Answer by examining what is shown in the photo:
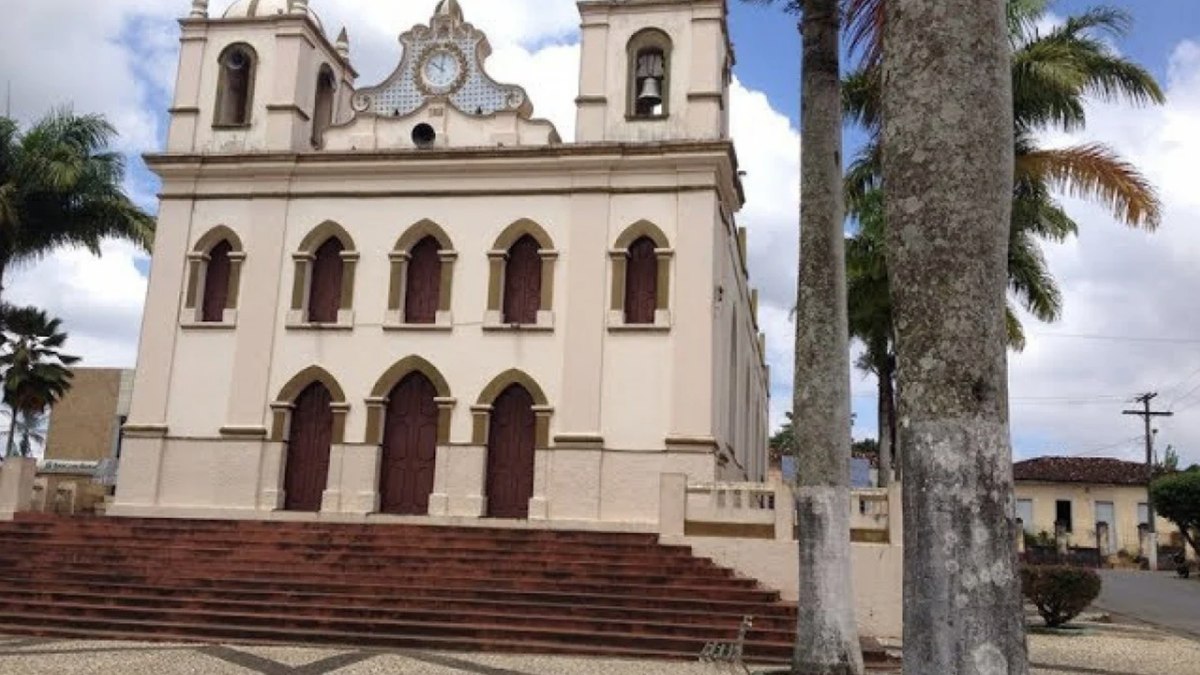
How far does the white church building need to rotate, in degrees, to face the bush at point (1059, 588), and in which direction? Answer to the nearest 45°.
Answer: approximately 90° to its left

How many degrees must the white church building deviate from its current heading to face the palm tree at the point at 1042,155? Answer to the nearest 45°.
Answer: approximately 45° to its left

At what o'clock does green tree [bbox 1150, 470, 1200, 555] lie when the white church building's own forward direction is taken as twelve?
The green tree is roughly at 8 o'clock from the white church building.

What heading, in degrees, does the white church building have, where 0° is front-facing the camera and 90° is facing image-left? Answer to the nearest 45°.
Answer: approximately 0°

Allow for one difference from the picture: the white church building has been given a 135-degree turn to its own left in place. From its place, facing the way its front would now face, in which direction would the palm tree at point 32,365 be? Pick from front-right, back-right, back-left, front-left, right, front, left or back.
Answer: left

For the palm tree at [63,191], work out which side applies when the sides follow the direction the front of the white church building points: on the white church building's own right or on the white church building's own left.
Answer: on the white church building's own right
